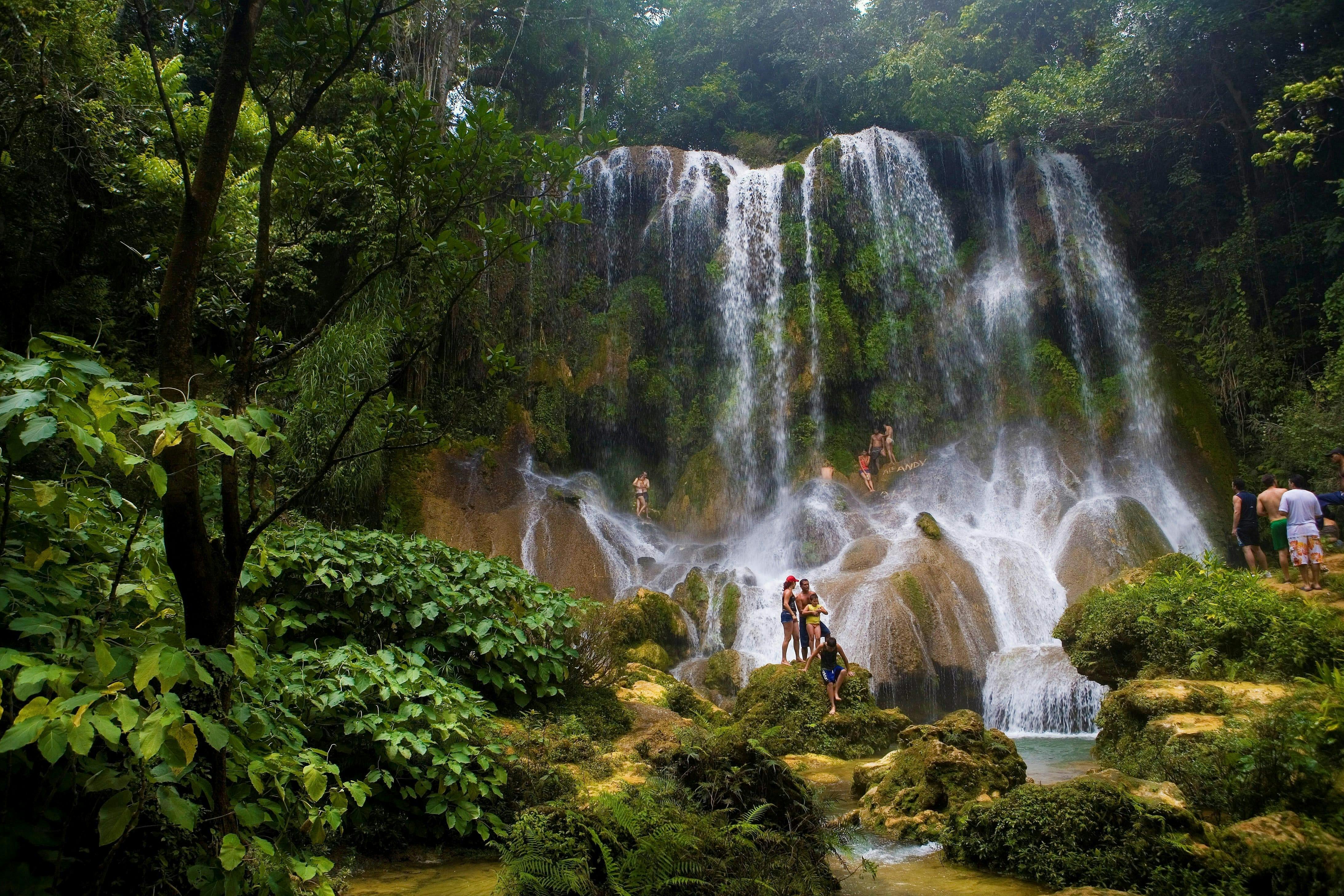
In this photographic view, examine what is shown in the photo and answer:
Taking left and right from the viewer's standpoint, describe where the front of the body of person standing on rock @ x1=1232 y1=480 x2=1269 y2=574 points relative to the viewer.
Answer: facing away from the viewer and to the left of the viewer

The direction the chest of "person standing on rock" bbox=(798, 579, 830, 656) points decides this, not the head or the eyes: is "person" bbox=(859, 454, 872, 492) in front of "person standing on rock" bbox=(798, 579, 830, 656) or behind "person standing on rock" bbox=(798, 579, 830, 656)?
behind

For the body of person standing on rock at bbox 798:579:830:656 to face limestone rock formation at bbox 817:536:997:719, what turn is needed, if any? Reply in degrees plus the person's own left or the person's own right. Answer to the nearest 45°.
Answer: approximately 135° to the person's own left

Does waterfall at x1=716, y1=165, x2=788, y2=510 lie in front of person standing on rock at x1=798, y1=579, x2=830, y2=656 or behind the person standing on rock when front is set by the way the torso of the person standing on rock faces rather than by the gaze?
behind

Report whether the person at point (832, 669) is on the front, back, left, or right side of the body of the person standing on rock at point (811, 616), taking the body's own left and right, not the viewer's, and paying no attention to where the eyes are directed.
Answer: front
